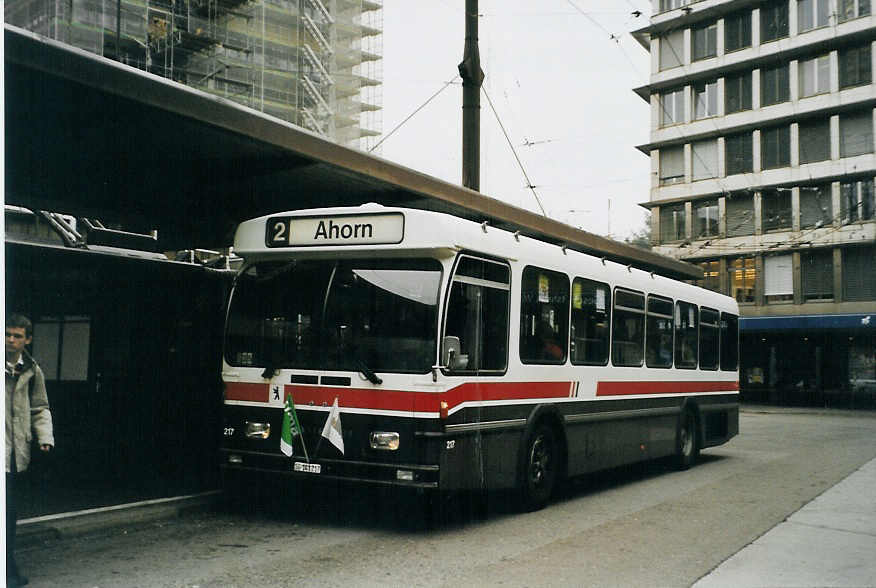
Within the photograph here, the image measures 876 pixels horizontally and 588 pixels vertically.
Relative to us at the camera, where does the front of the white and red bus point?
facing the viewer and to the left of the viewer

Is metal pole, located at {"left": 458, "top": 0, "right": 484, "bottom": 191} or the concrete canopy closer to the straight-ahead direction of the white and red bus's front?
the concrete canopy

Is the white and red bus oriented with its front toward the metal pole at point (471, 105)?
no
